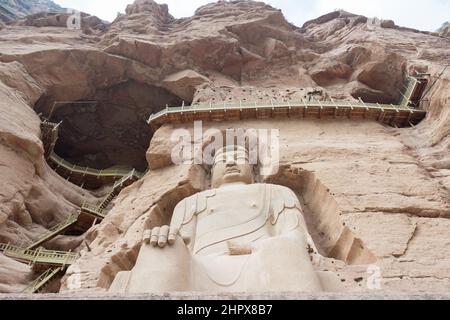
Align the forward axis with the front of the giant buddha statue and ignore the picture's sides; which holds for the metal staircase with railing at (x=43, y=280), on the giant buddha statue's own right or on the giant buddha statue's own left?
on the giant buddha statue's own right

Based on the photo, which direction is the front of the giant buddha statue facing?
toward the camera

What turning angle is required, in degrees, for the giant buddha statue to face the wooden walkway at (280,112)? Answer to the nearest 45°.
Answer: approximately 180°

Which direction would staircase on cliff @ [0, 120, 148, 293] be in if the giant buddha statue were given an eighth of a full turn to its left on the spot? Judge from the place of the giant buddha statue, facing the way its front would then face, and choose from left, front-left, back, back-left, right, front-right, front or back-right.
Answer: back

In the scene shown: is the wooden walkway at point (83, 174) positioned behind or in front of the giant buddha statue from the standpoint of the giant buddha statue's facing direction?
behind
